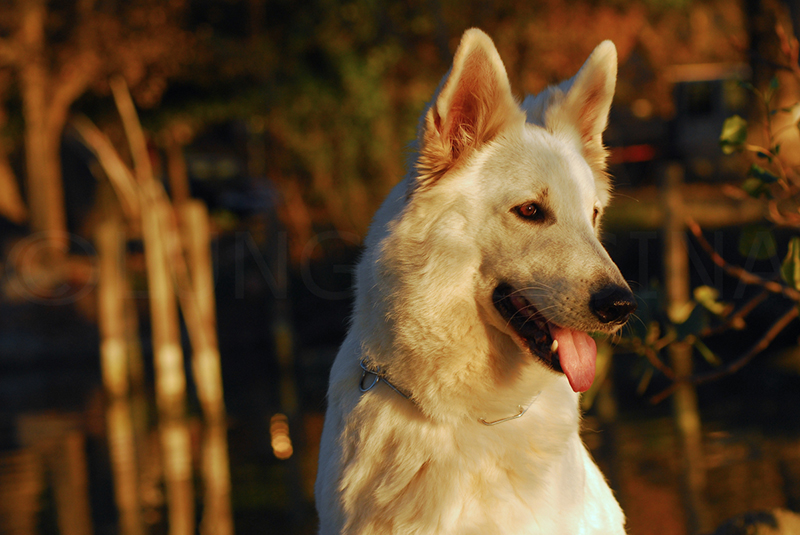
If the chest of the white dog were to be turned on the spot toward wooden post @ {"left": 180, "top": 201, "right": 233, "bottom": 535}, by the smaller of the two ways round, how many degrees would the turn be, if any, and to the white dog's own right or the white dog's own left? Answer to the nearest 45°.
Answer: approximately 180°

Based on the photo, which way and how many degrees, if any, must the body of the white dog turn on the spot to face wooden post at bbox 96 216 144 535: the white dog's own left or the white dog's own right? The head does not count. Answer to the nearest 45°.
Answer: approximately 180°

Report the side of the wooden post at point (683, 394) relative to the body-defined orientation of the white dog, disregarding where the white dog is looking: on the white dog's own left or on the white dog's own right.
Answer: on the white dog's own left

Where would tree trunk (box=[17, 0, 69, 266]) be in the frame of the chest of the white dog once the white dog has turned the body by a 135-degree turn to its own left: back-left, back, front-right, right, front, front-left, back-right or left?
front-left

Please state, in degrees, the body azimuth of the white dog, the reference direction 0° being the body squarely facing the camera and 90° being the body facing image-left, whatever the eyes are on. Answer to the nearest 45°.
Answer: approximately 315°
